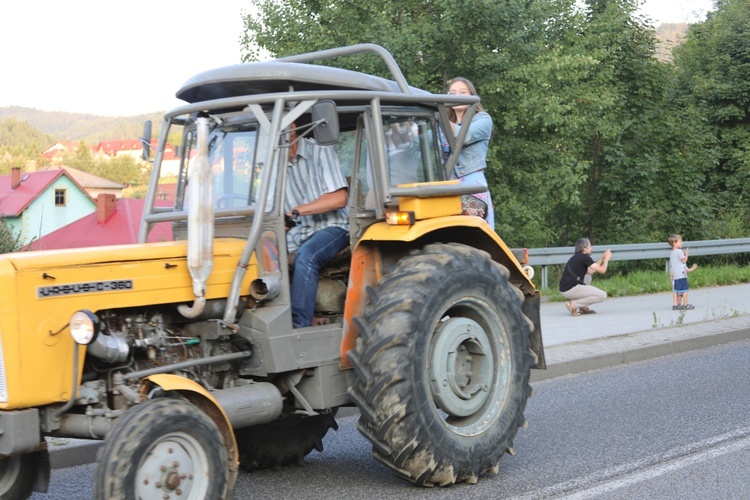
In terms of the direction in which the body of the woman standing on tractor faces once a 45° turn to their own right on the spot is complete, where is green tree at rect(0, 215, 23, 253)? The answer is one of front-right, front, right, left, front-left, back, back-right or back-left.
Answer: front-right

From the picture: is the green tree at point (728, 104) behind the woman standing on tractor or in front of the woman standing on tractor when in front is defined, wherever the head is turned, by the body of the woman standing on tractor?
behind

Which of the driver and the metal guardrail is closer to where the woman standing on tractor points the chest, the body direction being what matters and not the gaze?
the driver

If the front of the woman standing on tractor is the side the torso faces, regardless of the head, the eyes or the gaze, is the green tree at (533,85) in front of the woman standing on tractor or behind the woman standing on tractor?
behind

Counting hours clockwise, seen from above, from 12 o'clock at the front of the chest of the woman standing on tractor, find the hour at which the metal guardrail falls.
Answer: The metal guardrail is roughly at 5 o'clock from the woman standing on tractor.

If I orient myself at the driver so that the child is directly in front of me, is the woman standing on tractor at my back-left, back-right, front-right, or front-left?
front-right
